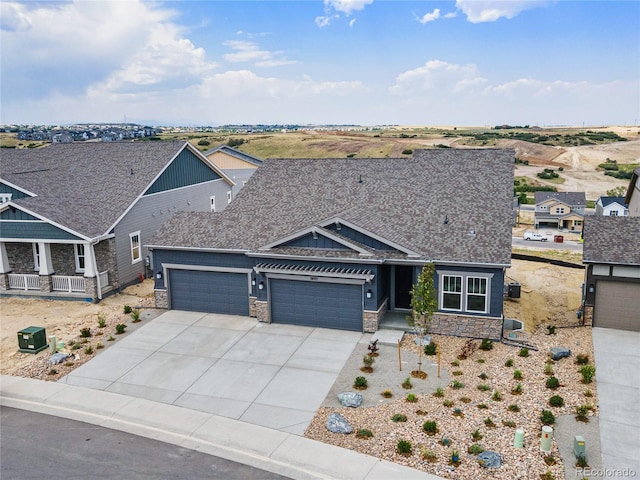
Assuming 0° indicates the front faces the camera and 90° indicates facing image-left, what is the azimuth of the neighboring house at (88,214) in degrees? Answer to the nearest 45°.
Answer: approximately 0°

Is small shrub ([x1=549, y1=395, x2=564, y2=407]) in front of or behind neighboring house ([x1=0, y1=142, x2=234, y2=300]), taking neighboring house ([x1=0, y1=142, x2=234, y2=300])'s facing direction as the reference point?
in front

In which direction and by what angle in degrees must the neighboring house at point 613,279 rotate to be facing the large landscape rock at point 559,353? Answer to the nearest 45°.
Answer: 0° — it already faces it

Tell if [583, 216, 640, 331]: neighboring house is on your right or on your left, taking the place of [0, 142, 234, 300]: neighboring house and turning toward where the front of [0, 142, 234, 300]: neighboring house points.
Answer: on your left

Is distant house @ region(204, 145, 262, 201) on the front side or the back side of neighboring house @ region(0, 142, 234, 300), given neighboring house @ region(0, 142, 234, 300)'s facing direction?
on the back side

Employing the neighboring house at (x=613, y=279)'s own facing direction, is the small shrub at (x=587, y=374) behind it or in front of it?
in front

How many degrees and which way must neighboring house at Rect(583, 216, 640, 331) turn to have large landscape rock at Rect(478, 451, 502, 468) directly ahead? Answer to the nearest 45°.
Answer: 0° — it already faces it

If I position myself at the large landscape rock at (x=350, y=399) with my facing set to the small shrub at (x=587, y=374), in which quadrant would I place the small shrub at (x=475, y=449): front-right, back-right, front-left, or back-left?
front-right

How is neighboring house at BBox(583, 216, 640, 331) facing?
toward the camera

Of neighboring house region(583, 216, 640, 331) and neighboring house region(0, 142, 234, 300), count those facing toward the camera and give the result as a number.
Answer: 2

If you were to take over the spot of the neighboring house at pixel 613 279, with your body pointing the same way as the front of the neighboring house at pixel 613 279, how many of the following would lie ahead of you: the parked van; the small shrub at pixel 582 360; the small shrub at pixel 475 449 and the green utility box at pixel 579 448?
3

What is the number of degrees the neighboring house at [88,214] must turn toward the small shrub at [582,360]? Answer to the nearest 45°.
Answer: approximately 45° to its left

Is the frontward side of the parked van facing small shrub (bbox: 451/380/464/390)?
no

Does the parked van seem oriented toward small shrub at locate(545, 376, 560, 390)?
no

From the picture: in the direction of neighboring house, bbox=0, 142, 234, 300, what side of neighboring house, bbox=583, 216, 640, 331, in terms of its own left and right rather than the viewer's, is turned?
right
